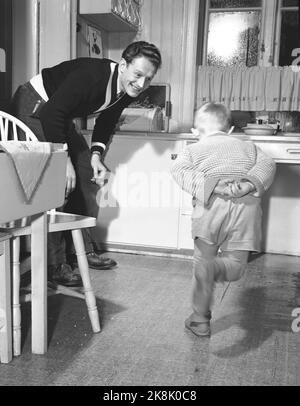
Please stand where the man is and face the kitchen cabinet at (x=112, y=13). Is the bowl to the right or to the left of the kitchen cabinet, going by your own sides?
right

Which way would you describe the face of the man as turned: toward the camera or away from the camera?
toward the camera

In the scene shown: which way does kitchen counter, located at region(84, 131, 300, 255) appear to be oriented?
toward the camera

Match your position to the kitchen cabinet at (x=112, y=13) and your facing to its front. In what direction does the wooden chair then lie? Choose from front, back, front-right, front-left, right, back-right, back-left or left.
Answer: right

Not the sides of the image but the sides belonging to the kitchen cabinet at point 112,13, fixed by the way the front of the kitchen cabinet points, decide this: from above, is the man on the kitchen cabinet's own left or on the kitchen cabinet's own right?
on the kitchen cabinet's own right

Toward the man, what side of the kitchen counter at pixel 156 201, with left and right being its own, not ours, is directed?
front

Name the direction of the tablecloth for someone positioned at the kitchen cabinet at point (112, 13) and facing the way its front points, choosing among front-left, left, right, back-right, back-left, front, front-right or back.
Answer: right

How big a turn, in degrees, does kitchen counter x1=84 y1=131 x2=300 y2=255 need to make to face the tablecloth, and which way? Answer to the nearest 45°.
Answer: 0° — it already faces it
